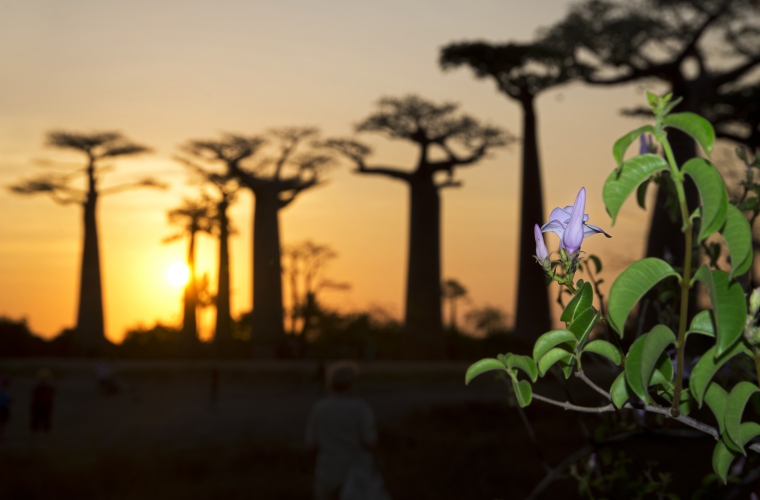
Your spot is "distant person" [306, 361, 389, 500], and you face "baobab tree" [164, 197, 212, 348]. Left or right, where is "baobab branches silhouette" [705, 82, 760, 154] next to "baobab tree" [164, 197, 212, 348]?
right

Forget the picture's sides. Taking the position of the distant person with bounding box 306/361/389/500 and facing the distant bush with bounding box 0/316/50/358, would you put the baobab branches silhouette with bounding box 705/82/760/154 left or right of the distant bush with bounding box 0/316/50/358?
right
